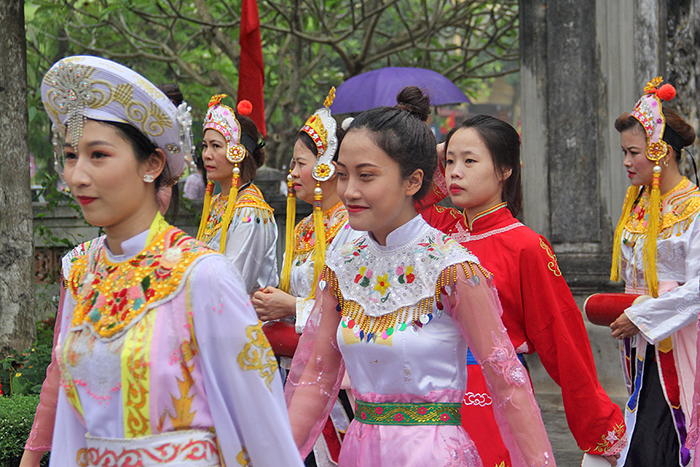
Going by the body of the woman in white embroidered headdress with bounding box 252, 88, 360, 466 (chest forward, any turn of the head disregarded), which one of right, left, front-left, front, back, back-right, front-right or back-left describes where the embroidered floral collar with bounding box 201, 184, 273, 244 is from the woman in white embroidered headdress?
front-right

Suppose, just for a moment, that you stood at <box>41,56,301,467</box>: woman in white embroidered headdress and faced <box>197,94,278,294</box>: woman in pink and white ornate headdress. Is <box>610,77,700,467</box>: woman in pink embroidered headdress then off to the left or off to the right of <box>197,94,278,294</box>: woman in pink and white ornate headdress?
right

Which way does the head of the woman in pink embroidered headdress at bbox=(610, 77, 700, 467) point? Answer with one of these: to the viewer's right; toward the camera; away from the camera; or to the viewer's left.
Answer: to the viewer's left

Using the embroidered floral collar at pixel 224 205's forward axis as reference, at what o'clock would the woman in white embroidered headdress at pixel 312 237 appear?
The woman in white embroidered headdress is roughly at 9 o'clock from the embroidered floral collar.

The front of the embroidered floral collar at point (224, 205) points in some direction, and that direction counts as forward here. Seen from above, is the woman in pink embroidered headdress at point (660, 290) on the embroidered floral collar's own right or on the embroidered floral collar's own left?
on the embroidered floral collar's own left
